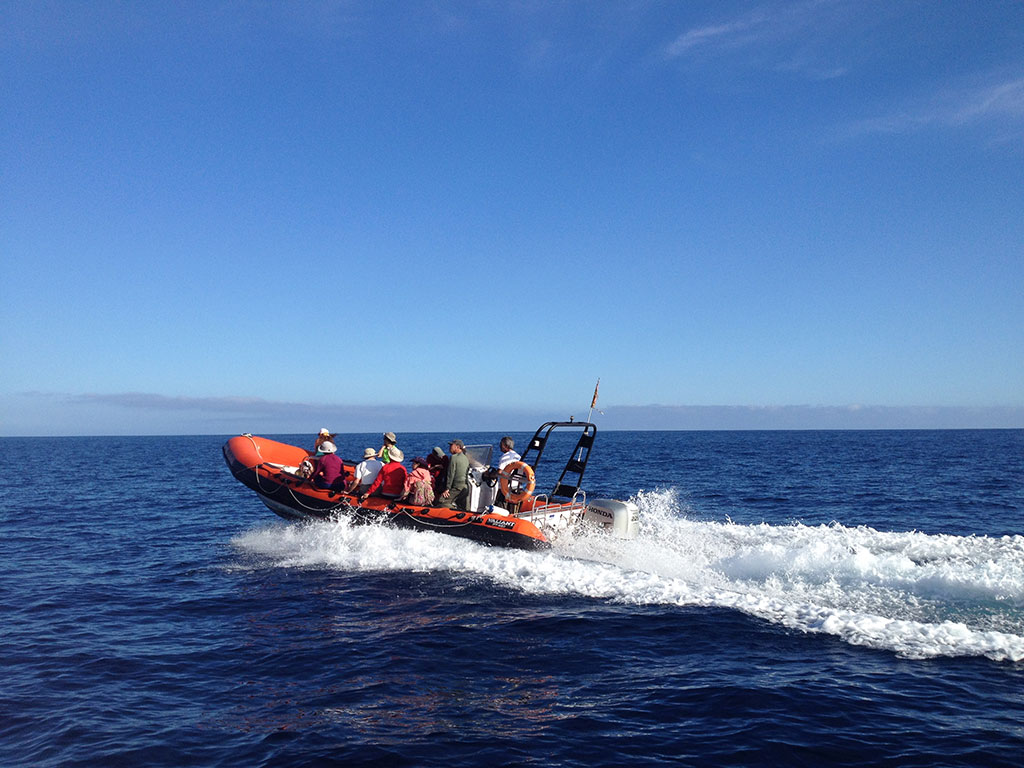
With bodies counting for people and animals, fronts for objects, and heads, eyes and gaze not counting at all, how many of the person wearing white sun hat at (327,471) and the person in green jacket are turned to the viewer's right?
0

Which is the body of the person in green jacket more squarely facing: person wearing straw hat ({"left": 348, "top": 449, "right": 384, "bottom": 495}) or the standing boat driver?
the person wearing straw hat

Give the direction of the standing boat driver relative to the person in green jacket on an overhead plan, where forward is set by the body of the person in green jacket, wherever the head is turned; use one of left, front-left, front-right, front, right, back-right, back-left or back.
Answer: back-right

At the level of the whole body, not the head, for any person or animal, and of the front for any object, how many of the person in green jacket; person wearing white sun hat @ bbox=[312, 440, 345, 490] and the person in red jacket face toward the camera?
0

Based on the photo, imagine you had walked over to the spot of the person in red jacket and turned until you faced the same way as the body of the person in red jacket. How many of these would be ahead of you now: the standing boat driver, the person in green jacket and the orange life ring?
0

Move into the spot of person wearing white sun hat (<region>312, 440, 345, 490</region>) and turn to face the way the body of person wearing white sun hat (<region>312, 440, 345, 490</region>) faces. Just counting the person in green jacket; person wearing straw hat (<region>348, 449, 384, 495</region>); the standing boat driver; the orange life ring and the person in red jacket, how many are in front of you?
0

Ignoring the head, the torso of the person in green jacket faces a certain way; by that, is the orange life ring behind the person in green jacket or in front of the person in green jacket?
behind

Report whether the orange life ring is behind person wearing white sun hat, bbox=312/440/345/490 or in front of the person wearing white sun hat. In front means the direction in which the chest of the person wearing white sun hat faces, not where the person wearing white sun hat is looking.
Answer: behind

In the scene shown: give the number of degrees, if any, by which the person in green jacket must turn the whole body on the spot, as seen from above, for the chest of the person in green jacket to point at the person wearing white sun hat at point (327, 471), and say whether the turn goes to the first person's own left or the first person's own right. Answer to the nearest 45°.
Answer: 0° — they already face them

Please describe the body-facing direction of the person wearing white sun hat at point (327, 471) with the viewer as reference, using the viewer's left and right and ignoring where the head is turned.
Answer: facing away from the viewer and to the left of the viewer

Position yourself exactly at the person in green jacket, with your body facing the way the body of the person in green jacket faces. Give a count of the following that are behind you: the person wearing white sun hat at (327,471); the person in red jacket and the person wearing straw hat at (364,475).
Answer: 0

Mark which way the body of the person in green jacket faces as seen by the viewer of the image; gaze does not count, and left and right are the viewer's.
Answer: facing away from the viewer and to the left of the viewer

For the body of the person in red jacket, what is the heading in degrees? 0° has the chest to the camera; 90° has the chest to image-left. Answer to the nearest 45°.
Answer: approximately 135°

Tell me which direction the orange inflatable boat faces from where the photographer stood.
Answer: facing to the left of the viewer

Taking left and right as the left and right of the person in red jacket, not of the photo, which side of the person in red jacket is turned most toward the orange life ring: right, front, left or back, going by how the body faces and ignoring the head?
right

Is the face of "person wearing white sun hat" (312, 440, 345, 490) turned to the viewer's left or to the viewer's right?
to the viewer's left

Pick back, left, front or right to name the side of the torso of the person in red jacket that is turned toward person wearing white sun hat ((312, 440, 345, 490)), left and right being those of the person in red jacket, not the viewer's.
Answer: front
